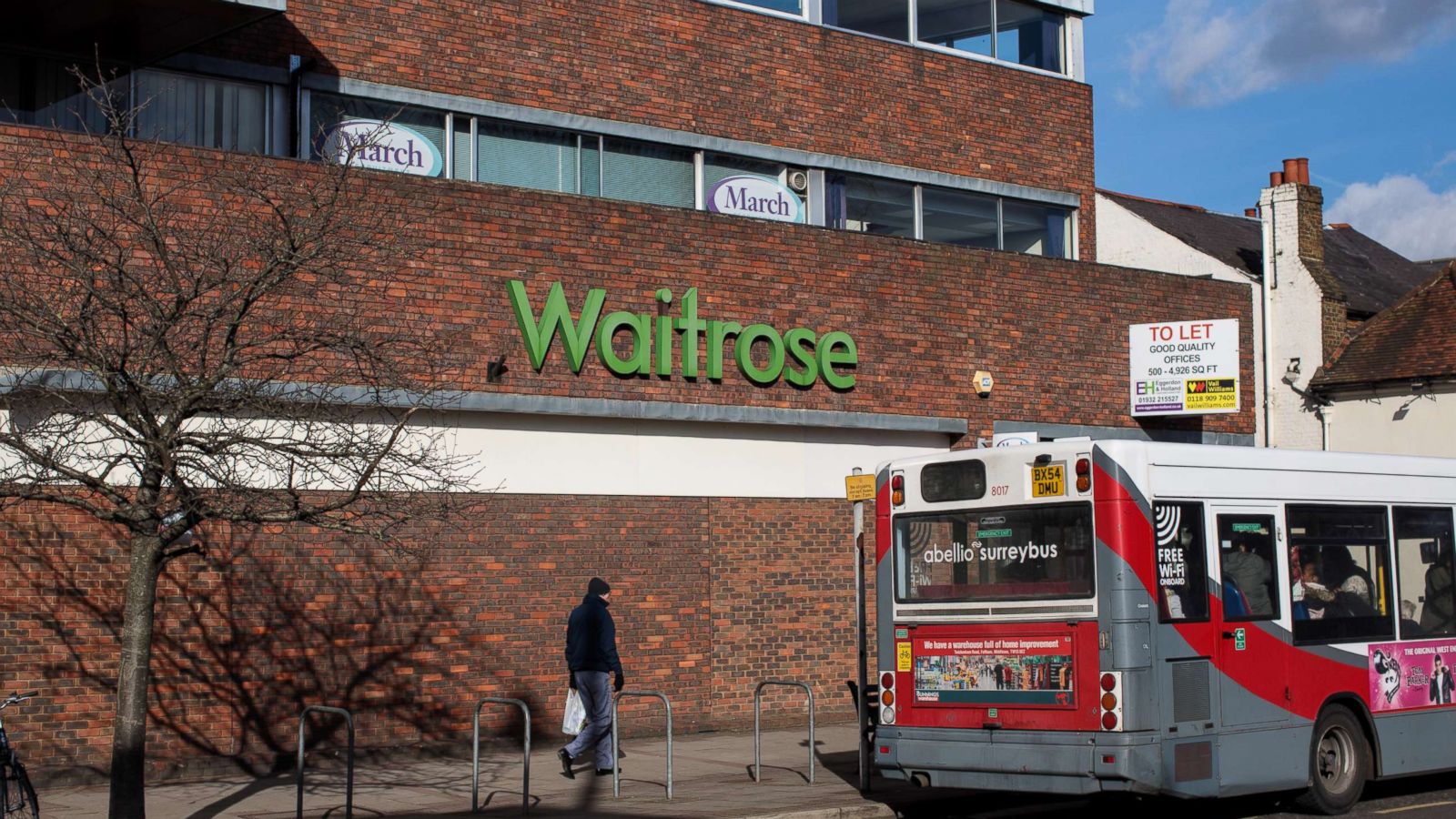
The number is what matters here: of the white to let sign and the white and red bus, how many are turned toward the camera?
1

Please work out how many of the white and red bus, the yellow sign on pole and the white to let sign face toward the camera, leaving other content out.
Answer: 2

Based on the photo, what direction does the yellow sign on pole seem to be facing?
toward the camera

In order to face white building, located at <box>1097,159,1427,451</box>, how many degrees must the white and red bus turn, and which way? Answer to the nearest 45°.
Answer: approximately 45° to its left

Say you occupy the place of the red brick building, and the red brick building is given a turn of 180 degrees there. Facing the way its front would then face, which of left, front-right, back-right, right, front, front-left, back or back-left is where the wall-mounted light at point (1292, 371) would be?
right

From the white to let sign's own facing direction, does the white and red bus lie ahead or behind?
ahead

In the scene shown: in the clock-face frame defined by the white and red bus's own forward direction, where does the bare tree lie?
The bare tree is roughly at 7 o'clock from the white and red bus.

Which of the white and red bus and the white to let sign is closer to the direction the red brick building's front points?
the white and red bus

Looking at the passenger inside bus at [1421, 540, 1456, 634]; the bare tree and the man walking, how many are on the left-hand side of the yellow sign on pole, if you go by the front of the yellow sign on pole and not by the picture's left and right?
1

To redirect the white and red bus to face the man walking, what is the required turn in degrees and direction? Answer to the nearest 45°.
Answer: approximately 135° to its left

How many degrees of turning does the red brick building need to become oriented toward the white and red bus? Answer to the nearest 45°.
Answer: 0° — it already faces it

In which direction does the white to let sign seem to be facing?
toward the camera

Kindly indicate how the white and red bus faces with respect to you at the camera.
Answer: facing away from the viewer and to the right of the viewer

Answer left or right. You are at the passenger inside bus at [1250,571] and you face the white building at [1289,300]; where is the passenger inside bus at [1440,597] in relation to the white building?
right

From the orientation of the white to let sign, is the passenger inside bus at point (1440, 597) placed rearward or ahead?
ahead

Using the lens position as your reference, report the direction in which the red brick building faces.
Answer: facing the viewer and to the right of the viewer

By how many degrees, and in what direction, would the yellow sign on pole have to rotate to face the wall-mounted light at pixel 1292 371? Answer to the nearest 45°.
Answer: approximately 135° to its left
